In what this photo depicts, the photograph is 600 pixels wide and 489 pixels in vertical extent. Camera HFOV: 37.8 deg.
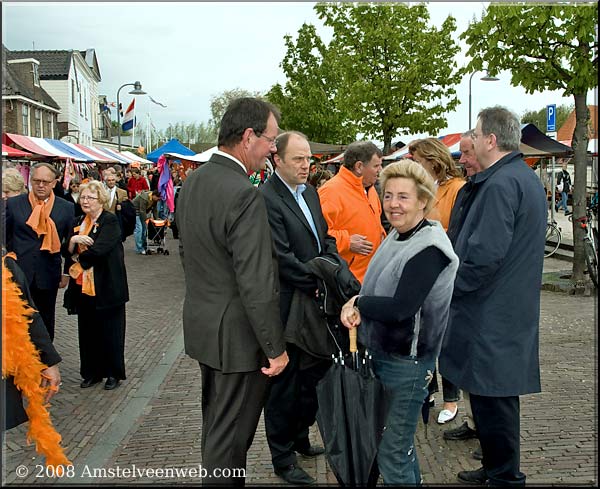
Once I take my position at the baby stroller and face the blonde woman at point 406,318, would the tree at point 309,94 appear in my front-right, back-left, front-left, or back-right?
back-left

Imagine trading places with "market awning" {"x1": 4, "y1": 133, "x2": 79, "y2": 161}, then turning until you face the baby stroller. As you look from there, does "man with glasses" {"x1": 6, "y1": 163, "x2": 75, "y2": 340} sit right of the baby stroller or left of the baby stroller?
right

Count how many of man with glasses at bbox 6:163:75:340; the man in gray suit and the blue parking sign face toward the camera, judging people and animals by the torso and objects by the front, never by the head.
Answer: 2

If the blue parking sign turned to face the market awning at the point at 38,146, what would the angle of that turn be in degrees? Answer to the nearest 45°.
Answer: approximately 90° to its right

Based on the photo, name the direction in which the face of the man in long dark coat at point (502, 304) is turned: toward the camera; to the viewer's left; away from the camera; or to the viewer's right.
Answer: to the viewer's left

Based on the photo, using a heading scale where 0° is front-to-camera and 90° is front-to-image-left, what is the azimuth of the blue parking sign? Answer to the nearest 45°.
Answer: approximately 0°

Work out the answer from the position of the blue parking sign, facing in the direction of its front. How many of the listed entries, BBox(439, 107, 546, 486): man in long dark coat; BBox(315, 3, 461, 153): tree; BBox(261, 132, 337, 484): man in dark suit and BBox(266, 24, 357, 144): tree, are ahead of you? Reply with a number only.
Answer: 2

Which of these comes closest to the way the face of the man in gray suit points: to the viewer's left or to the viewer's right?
to the viewer's right

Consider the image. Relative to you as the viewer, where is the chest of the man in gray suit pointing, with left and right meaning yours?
facing away from the viewer and to the right of the viewer
